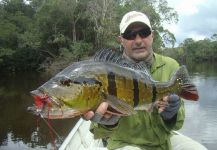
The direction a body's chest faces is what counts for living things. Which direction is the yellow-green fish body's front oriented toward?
to the viewer's left

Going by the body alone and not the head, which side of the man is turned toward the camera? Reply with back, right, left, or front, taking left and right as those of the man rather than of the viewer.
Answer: front

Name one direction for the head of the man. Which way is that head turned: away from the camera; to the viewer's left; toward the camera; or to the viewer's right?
toward the camera
